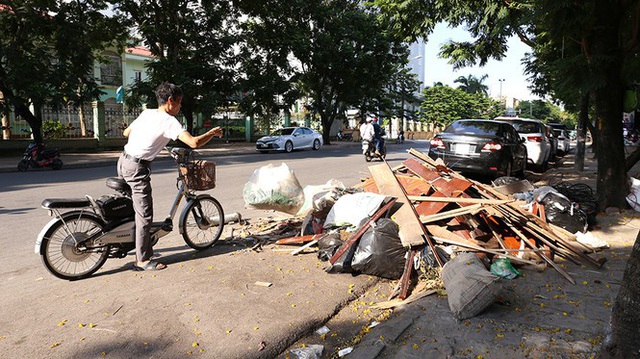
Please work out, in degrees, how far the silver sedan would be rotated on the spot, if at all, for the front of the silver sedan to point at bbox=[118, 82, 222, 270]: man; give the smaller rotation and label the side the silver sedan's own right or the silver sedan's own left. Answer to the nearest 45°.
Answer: approximately 45° to the silver sedan's own left

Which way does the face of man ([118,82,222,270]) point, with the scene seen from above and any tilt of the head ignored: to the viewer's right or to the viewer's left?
to the viewer's right

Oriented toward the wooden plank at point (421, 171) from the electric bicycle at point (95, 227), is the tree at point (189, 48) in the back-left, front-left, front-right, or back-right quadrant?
front-left

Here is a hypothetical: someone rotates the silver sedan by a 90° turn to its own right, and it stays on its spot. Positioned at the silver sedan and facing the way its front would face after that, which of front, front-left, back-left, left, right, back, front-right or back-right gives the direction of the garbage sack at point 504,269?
back-left

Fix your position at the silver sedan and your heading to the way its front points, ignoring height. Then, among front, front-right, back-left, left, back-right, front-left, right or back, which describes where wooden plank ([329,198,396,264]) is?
front-left

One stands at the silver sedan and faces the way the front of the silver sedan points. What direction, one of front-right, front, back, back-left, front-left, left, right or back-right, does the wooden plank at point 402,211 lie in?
front-left

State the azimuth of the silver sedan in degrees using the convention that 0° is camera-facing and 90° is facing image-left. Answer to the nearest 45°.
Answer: approximately 45°

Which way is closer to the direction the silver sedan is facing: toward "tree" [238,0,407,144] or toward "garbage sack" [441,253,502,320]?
the garbage sack

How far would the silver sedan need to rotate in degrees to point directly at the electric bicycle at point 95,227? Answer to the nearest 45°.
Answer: approximately 45° to its left

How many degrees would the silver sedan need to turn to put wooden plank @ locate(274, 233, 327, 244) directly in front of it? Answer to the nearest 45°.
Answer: approximately 45° to its left

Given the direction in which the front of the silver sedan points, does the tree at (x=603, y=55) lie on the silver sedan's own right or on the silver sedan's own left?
on the silver sedan's own left

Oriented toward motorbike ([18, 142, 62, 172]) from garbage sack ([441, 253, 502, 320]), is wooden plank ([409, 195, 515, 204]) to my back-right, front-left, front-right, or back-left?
front-right

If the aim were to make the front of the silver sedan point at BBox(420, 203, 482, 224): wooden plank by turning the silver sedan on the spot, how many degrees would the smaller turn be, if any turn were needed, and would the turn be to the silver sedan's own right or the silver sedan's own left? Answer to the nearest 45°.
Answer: approximately 45° to the silver sedan's own left

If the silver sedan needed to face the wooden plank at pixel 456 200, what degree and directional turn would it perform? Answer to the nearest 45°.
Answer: approximately 45° to its left
